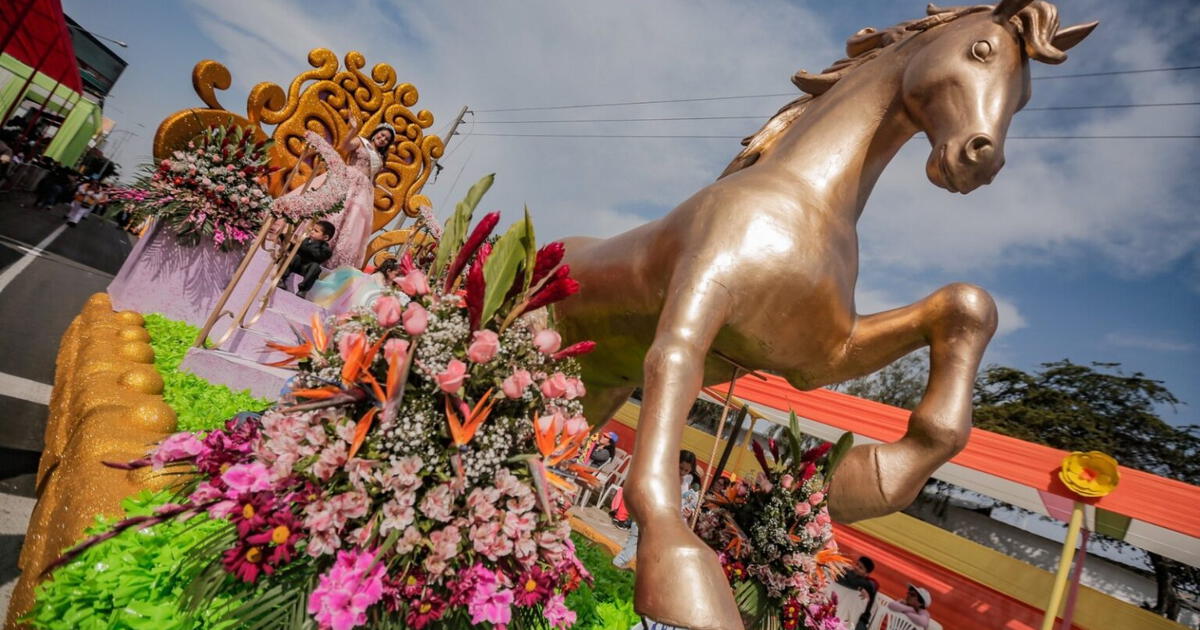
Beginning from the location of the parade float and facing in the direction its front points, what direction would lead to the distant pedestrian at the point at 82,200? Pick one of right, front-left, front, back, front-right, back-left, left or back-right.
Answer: back

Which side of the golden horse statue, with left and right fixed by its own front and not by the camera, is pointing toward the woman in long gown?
back

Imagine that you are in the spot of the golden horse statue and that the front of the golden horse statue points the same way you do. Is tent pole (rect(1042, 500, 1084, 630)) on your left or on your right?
on your left

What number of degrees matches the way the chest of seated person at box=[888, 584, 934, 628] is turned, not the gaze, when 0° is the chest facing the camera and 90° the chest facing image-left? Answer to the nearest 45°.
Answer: approximately 90°

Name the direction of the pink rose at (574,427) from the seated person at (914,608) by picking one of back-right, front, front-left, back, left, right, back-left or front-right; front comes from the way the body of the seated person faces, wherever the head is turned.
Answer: left

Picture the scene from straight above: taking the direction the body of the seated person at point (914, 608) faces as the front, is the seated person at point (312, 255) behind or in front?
in front

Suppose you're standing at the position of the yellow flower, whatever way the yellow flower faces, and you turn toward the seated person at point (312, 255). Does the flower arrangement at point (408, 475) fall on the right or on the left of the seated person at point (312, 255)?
left

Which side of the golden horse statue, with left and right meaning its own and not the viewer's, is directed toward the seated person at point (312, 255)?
back

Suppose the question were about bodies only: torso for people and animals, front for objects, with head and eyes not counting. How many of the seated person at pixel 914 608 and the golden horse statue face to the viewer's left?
1

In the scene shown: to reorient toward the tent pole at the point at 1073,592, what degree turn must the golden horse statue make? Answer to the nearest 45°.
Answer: approximately 90° to its left

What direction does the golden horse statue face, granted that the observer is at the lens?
facing the viewer and to the right of the viewer
